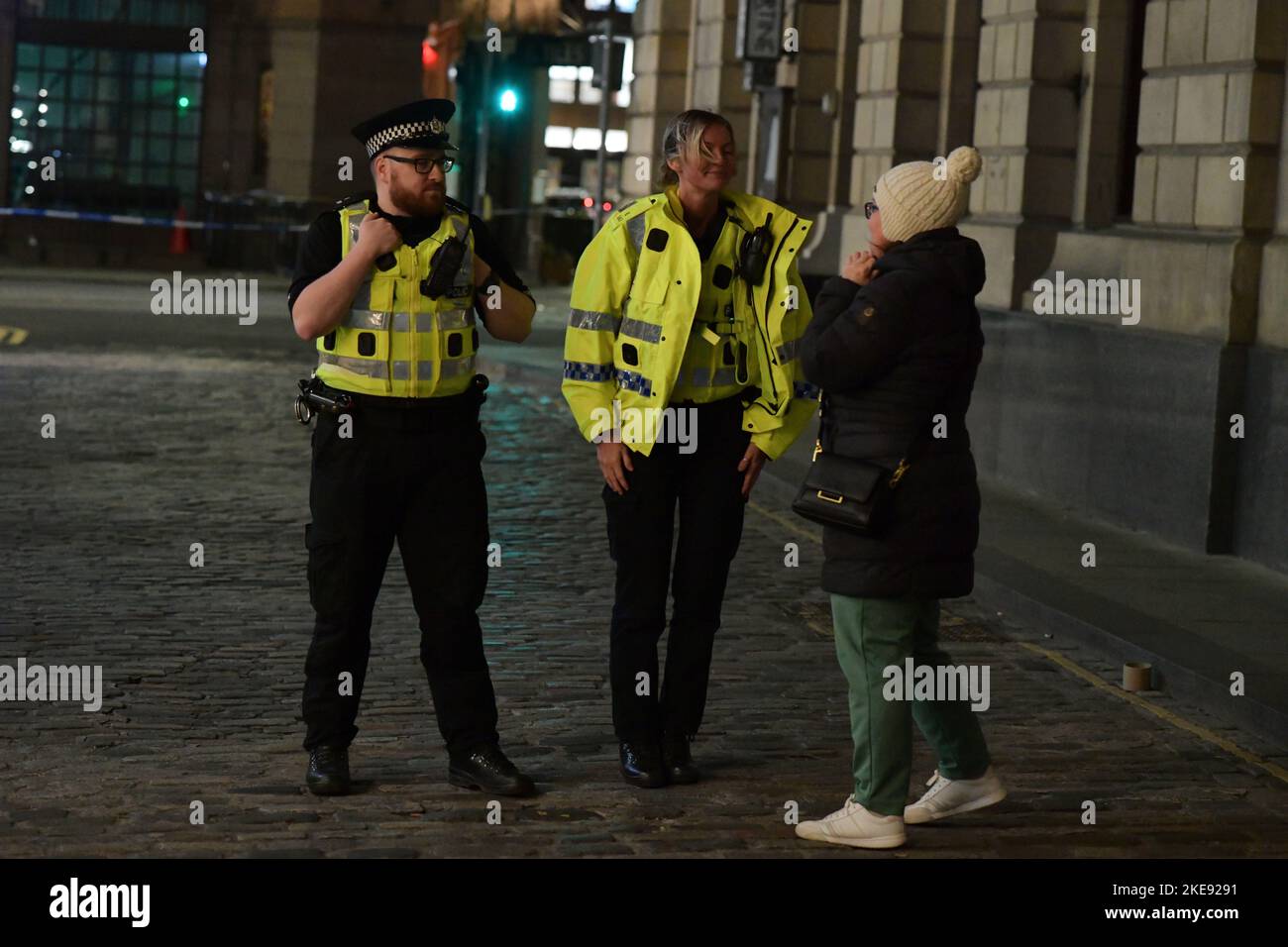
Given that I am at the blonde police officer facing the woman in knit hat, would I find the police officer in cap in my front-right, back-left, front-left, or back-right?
back-right

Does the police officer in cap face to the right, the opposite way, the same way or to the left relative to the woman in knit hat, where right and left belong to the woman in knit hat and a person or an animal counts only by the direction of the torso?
to the left

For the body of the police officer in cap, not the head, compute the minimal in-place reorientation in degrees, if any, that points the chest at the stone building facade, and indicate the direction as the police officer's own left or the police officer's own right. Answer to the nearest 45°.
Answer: approximately 135° to the police officer's own left

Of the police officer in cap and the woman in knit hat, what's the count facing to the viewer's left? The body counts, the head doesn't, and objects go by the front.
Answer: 1

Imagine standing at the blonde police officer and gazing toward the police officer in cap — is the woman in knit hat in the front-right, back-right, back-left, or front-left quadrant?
back-left

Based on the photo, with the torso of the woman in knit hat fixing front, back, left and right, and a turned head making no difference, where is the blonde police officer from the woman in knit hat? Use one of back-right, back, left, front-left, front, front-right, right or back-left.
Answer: front-right

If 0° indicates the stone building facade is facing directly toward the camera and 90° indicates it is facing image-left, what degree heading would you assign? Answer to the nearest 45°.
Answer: approximately 45°

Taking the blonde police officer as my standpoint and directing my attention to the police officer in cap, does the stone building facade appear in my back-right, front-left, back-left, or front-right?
back-right

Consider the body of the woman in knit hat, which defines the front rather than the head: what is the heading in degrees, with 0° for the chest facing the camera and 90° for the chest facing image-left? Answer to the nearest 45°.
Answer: approximately 90°

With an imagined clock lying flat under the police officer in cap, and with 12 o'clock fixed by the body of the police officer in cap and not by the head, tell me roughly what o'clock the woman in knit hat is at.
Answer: The woman in knit hat is roughly at 10 o'clock from the police officer in cap.
